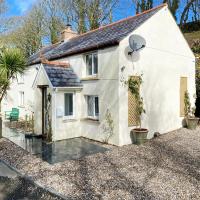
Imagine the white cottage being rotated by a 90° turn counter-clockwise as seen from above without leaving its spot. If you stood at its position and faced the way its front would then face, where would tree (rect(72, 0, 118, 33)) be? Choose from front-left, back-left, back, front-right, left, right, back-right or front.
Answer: back-left

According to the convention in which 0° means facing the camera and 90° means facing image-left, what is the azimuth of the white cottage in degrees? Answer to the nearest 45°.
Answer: approximately 45°

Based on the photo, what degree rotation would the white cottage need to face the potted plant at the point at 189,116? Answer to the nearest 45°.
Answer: approximately 90° to its left

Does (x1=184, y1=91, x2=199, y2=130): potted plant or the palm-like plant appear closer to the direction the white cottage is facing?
the palm-like plant

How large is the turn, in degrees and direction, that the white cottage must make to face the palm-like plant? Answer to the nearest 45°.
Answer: approximately 45° to its right
